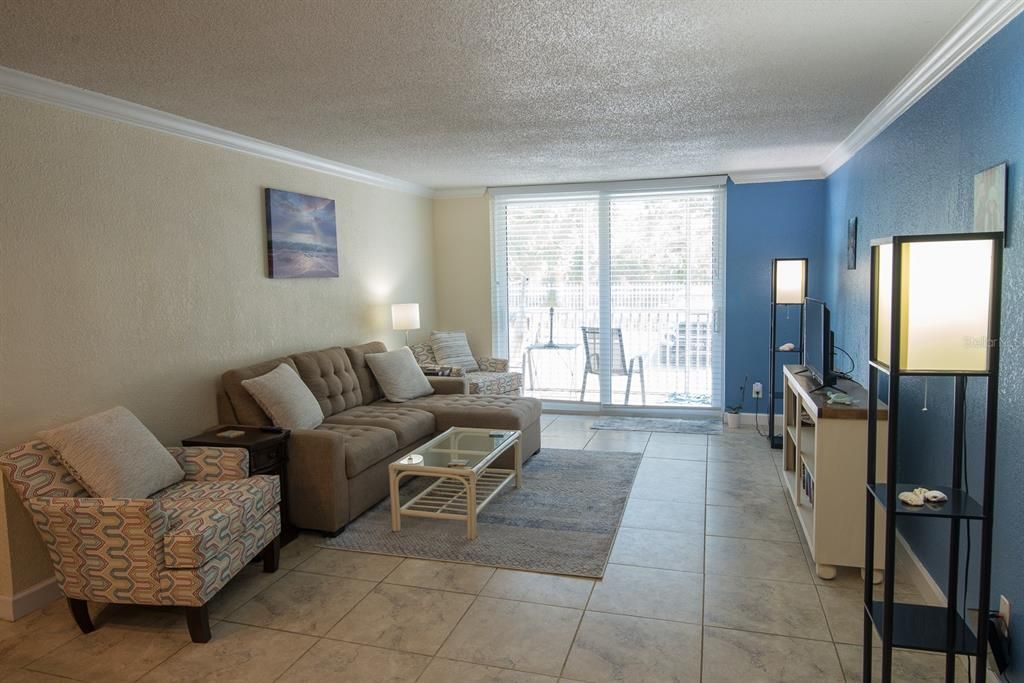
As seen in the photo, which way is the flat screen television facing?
to the viewer's left

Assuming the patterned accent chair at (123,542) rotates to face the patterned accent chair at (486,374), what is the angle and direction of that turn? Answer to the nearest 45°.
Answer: approximately 90° to its left

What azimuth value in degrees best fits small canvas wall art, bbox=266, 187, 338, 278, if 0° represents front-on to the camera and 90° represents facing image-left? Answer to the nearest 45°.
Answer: approximately 315°

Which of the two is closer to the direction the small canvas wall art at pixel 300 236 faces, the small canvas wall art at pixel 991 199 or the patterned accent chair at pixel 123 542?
the small canvas wall art

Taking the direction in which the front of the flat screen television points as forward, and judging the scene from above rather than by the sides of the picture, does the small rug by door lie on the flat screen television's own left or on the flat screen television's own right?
on the flat screen television's own right

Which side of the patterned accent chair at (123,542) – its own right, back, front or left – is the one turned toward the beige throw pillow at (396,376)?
left

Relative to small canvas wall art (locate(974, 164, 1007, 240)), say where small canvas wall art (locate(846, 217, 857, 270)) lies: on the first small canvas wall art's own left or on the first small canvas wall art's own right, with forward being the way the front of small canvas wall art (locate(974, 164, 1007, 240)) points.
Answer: on the first small canvas wall art's own right

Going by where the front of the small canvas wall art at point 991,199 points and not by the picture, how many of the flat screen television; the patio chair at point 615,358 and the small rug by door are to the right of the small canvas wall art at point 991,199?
3

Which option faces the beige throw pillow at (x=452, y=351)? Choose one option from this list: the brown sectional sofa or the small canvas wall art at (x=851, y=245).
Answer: the small canvas wall art

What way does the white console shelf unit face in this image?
to the viewer's left

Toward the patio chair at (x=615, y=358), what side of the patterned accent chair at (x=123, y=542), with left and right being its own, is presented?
left

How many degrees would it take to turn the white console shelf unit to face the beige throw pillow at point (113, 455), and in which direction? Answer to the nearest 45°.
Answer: approximately 45° to its left
